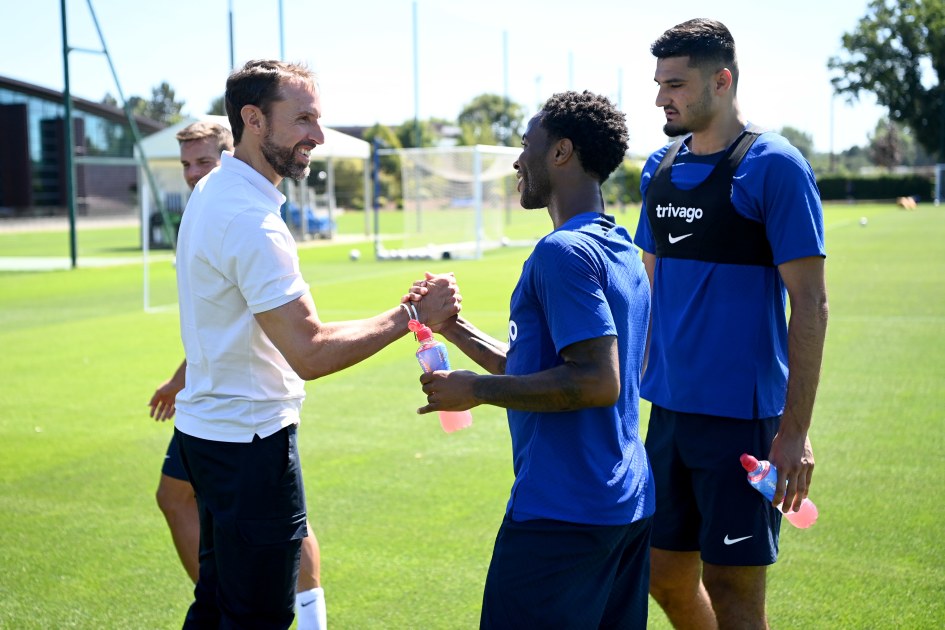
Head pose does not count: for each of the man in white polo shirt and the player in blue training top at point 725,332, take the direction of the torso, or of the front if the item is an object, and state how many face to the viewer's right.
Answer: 1

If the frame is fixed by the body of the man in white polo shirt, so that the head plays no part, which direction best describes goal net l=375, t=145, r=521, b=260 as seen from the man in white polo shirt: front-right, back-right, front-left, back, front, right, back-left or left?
left

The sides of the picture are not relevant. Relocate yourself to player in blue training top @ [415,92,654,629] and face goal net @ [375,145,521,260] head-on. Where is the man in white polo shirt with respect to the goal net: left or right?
left

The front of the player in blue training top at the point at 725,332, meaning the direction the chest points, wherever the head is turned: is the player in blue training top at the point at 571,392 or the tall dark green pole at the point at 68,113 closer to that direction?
the player in blue training top

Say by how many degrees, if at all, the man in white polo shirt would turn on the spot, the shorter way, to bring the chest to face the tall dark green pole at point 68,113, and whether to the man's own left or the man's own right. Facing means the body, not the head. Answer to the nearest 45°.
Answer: approximately 90° to the man's own left

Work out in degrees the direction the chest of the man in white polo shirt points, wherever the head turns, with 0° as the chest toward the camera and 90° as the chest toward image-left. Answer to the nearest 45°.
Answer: approximately 270°

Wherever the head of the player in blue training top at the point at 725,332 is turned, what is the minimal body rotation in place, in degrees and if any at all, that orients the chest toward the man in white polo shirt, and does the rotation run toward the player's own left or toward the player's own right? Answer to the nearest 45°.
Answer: approximately 45° to the player's own right

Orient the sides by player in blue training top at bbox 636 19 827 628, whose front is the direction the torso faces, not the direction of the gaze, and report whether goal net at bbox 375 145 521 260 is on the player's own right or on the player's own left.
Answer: on the player's own right

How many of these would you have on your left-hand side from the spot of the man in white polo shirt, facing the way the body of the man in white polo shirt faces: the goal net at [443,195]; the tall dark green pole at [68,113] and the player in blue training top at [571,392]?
2

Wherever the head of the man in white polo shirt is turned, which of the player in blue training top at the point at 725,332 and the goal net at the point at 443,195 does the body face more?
the player in blue training top

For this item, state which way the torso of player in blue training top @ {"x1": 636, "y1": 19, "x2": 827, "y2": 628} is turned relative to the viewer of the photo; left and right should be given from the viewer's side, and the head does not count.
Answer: facing the viewer and to the left of the viewer

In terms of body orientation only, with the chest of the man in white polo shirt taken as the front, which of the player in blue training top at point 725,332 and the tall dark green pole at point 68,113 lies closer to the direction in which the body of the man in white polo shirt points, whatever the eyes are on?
the player in blue training top

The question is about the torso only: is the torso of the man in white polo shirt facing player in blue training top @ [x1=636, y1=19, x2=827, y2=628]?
yes

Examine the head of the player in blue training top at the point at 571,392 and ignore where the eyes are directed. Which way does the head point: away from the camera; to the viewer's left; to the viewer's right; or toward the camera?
to the viewer's left

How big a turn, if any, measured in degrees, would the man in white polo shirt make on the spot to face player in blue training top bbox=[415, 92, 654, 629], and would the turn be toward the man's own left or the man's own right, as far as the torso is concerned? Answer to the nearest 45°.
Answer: approximately 45° to the man's own right
